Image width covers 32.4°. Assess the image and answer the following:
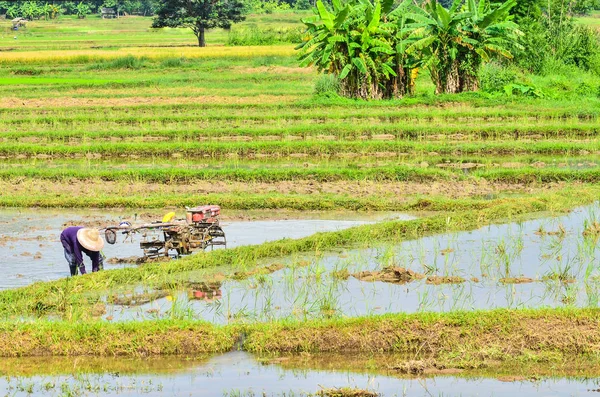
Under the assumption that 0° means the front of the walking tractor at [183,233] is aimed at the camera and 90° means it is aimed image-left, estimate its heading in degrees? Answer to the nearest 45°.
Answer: approximately 270°

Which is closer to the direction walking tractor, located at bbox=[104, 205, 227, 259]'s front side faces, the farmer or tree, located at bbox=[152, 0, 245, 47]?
the tree

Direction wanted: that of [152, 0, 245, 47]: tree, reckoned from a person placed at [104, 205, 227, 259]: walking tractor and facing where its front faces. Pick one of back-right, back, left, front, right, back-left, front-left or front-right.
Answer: left

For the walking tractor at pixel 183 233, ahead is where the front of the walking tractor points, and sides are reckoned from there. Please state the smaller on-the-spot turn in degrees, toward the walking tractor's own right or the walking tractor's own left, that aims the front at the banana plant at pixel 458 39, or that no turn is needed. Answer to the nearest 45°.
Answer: approximately 45° to the walking tractor's own left

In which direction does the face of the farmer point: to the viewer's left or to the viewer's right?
to the viewer's right

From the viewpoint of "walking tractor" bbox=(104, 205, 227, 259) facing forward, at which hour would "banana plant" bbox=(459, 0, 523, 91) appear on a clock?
The banana plant is roughly at 10 o'clock from the walking tractor.

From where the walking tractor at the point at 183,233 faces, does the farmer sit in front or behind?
behind
